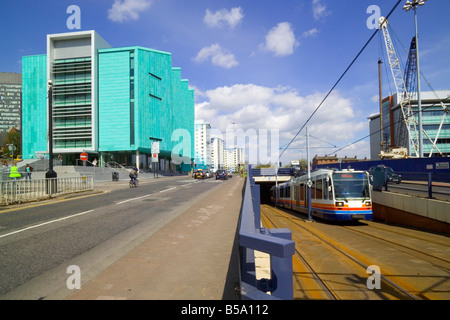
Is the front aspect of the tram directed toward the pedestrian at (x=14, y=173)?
no

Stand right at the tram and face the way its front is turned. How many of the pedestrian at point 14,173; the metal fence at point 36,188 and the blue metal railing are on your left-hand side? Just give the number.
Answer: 0

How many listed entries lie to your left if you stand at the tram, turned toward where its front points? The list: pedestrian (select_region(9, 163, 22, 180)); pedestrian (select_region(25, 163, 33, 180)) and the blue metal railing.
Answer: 0

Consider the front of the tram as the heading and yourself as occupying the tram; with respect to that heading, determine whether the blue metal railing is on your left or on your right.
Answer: on your right

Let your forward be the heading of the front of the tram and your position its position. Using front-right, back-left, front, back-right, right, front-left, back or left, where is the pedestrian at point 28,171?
back-right

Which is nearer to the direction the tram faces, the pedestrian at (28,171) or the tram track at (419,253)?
the tram track

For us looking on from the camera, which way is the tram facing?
facing the viewer and to the right of the viewer

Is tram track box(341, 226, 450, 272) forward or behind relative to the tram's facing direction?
forward
